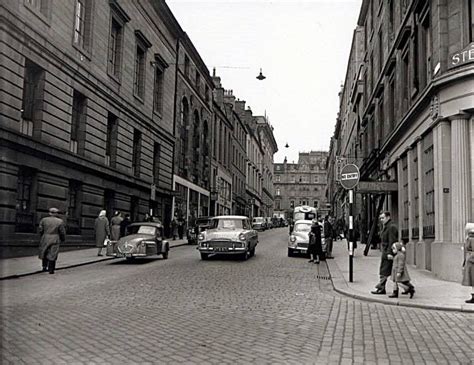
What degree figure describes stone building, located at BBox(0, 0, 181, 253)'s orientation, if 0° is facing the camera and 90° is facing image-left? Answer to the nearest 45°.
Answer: approximately 315°

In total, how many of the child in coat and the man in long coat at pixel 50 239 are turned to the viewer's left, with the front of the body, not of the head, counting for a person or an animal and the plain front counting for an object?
1

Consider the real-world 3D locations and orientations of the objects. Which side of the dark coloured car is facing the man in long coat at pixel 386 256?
left

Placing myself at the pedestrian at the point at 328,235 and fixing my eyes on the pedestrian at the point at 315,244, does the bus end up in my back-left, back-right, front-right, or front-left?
back-right

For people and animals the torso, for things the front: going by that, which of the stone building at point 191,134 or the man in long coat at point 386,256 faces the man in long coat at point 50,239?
the man in long coat at point 386,256

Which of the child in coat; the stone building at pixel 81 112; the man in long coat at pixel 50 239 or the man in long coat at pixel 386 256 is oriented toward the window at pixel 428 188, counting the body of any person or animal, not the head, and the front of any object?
the stone building

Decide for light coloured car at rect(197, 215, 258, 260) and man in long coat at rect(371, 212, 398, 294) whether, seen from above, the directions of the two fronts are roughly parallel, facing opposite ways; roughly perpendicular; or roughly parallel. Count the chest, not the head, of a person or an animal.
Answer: roughly perpendicular

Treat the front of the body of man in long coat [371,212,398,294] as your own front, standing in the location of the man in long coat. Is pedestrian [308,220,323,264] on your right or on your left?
on your right

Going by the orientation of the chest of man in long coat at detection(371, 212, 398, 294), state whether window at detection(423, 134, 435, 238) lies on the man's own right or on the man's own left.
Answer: on the man's own right

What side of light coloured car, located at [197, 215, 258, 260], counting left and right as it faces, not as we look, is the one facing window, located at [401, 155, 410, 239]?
left
